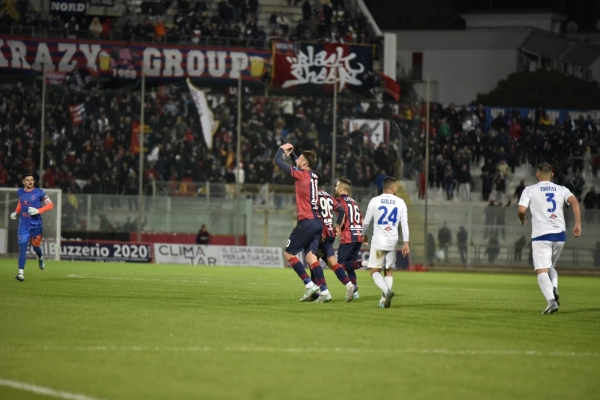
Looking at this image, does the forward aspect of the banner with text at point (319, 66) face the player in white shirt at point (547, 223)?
yes

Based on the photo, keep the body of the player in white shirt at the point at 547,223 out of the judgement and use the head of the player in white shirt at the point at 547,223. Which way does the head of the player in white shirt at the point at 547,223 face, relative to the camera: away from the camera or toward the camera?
away from the camera

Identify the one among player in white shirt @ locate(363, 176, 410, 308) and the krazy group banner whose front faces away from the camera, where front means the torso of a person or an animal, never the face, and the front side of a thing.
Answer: the player in white shirt

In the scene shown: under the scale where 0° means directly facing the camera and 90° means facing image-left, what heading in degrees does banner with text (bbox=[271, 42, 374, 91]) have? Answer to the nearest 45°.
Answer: approximately 0°

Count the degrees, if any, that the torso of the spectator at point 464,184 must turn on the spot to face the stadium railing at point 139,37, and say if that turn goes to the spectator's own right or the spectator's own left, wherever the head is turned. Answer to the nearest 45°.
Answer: approximately 90° to the spectator's own right

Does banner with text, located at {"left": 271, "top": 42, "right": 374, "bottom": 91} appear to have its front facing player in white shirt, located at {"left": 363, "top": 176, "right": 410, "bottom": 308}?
yes

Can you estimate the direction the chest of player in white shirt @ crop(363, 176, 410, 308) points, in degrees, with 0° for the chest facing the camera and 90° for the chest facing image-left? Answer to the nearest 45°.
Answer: approximately 180°
